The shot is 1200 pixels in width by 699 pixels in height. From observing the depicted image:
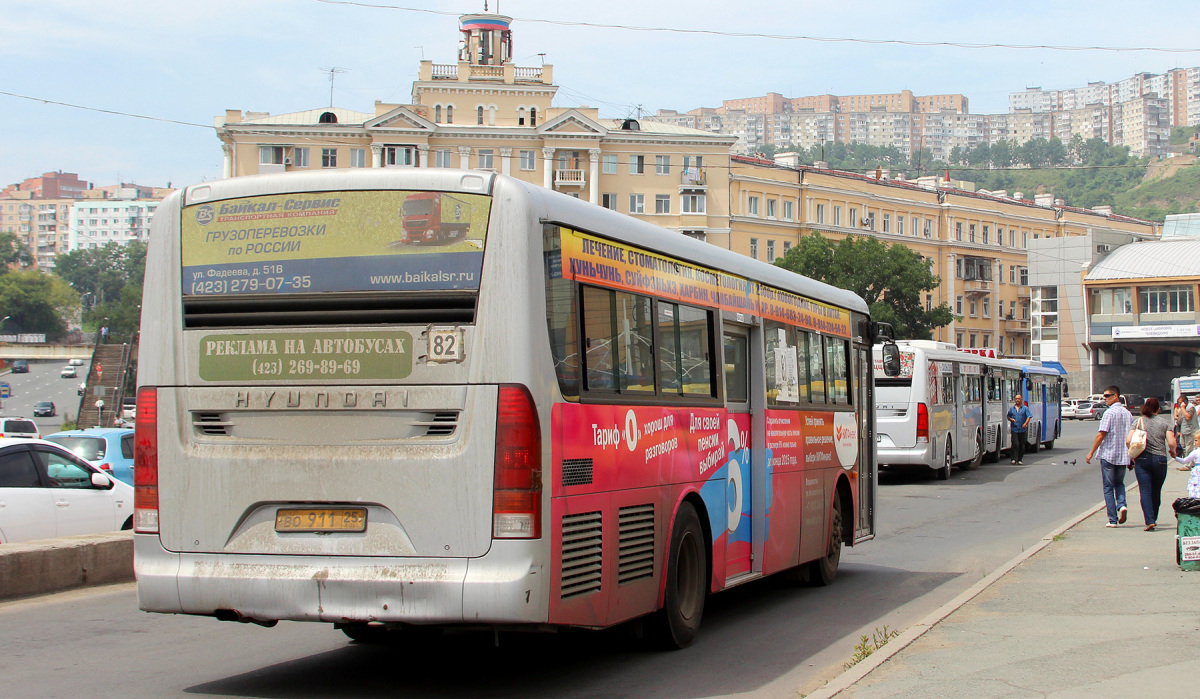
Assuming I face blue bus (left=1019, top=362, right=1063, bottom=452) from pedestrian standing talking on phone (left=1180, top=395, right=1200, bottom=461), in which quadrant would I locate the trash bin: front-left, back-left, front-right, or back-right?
back-left

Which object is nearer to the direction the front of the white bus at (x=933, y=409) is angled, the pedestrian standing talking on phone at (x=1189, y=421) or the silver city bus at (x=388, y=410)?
the pedestrian standing talking on phone

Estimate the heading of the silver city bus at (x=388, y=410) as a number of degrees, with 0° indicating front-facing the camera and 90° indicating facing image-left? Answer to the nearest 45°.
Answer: approximately 225°

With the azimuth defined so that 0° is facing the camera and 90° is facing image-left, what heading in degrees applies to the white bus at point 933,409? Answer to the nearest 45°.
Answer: approximately 225°

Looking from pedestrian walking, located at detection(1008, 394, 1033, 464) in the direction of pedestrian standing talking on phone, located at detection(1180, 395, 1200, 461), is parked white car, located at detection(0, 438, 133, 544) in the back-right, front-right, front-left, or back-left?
back-right

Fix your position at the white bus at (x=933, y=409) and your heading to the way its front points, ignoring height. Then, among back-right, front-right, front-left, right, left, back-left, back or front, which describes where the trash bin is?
back-right

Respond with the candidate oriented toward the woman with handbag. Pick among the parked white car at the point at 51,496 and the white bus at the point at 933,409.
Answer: the parked white car

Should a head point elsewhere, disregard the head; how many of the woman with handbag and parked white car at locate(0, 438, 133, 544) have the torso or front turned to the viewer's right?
1

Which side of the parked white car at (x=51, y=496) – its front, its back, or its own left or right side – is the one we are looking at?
right

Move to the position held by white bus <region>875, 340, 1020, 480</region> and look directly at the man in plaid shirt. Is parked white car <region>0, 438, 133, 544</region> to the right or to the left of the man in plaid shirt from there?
right

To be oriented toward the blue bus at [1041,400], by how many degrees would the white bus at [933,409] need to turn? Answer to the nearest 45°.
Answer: approximately 45° to its left
